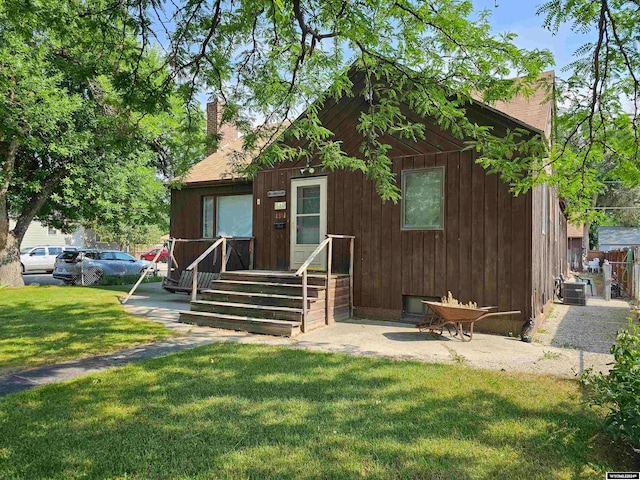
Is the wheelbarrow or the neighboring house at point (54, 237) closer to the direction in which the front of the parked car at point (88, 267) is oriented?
the neighboring house

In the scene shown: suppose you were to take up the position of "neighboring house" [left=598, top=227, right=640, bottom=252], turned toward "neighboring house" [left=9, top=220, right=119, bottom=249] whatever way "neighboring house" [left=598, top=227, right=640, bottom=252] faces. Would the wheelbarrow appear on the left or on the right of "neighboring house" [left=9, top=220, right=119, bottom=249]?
left

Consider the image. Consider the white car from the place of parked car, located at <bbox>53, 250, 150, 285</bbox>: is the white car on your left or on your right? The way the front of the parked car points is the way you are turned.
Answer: on your left
